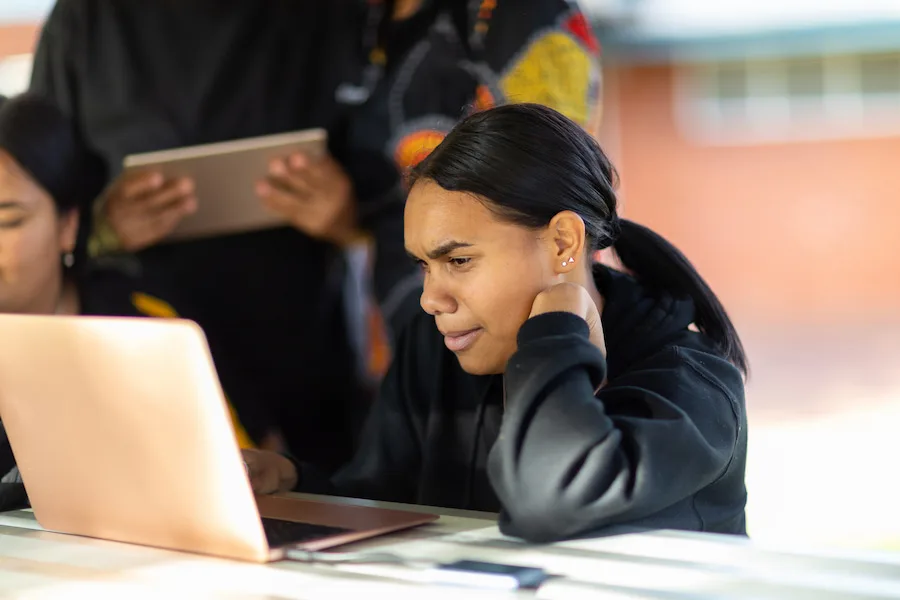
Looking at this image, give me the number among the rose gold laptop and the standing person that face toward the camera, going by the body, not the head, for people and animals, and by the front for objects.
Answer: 1

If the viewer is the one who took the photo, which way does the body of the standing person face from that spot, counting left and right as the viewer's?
facing the viewer

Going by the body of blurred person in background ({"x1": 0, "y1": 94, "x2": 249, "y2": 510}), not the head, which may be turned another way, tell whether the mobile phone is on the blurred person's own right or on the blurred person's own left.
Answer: on the blurred person's own left

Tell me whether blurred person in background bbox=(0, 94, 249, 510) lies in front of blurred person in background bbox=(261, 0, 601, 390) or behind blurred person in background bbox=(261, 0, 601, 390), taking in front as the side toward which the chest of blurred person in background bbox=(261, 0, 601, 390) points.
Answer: in front

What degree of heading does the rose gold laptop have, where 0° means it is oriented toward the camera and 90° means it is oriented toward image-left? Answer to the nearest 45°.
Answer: approximately 225°

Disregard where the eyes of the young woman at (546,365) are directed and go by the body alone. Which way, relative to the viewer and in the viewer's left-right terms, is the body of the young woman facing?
facing the viewer and to the left of the viewer

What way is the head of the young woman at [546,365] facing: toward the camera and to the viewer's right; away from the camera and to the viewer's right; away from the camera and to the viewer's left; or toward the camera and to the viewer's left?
toward the camera and to the viewer's left

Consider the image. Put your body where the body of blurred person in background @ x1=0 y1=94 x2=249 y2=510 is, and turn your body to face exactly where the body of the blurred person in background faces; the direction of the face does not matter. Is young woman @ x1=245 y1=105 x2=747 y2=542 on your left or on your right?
on your left

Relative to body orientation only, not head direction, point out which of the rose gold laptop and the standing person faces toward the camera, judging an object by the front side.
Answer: the standing person

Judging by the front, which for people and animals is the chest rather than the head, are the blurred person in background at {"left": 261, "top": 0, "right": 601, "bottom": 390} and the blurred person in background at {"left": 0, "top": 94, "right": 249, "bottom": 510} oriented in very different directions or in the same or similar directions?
same or similar directions

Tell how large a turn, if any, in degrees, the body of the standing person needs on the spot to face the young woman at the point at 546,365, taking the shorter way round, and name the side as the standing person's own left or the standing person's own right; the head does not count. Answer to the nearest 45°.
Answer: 0° — they already face them
